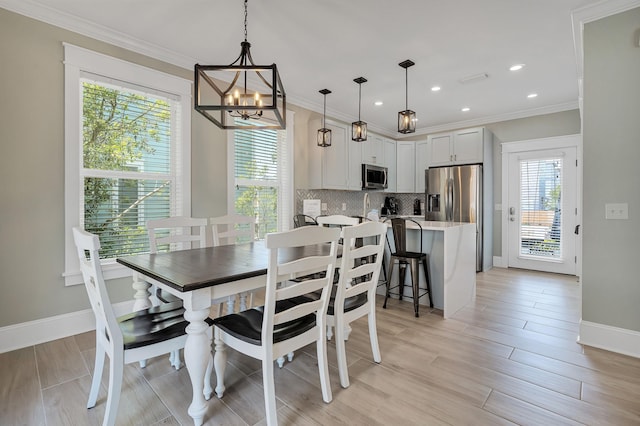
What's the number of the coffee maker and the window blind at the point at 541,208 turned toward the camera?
2

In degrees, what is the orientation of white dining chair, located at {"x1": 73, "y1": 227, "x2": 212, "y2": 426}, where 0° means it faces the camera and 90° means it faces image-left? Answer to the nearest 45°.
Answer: approximately 225°

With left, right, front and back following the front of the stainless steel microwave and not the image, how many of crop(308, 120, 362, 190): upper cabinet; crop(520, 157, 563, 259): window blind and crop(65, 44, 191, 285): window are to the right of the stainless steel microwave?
2

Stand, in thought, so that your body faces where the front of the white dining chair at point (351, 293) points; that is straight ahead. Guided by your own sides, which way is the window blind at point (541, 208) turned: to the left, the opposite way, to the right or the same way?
to the left

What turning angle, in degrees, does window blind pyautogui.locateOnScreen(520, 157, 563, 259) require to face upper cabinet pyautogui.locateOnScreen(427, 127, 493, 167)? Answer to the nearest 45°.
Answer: approximately 90° to its right

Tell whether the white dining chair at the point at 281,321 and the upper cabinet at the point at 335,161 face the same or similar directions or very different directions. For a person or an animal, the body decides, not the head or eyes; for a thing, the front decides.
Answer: very different directions

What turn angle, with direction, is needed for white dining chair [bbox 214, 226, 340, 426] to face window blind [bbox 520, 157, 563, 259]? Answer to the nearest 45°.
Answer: approximately 90° to its right

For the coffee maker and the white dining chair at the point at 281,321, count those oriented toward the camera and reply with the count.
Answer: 1

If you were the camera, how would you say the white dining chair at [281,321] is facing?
facing away from the viewer and to the left of the viewer

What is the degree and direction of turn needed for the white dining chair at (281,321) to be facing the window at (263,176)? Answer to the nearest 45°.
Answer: approximately 45° to its right

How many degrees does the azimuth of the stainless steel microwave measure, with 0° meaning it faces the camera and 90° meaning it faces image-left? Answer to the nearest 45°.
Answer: approximately 315°
